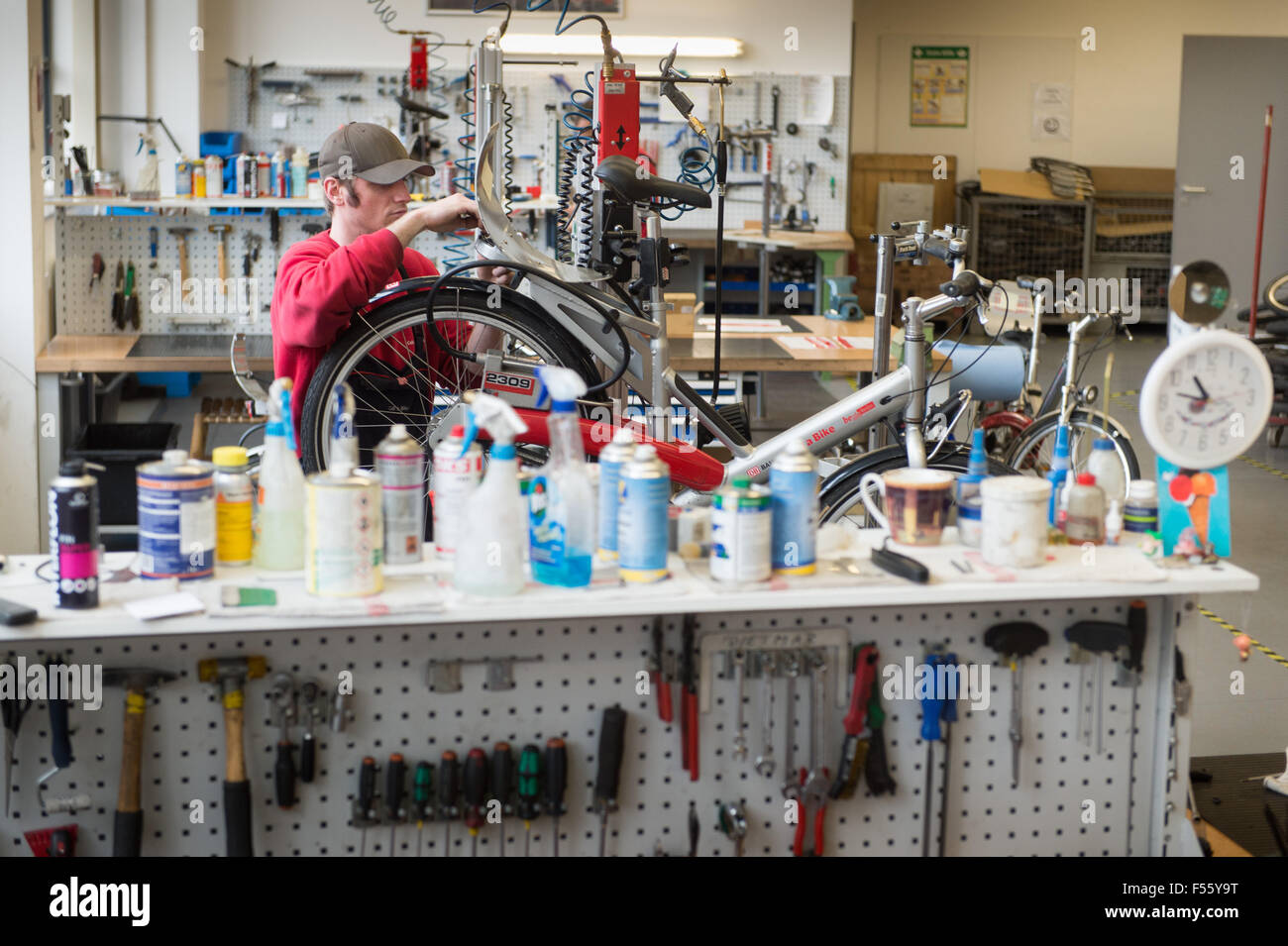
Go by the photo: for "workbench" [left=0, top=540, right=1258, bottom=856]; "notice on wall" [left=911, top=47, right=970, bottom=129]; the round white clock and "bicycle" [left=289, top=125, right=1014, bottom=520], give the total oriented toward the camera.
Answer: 3

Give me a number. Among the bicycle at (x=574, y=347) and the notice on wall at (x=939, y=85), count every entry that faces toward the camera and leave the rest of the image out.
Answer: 1

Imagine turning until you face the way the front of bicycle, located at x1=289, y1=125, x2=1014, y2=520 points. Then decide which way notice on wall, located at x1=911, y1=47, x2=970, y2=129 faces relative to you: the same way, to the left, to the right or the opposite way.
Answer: to the right

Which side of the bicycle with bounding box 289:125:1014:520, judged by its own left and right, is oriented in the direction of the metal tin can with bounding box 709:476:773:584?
right

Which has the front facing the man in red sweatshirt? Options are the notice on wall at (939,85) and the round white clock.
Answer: the notice on wall

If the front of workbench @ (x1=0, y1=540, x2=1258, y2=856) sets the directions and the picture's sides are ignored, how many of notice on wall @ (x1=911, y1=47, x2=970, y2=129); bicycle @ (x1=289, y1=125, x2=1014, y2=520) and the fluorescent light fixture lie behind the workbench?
3

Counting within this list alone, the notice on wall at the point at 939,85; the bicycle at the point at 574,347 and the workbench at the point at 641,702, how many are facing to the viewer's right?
1

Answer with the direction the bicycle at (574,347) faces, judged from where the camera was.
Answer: facing to the right of the viewer

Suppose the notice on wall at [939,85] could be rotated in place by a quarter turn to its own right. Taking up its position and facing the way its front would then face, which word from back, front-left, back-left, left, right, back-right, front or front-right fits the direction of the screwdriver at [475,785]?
left

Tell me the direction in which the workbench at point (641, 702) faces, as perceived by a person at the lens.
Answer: facing the viewer

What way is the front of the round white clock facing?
toward the camera

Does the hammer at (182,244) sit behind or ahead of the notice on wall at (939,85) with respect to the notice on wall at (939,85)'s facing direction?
ahead

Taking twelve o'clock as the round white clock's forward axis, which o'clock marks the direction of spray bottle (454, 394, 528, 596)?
The spray bottle is roughly at 2 o'clock from the round white clock.

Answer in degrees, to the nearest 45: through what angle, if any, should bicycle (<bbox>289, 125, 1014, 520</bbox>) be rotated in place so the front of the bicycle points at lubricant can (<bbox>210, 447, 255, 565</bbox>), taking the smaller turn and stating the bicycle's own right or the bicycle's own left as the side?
approximately 90° to the bicycle's own right
